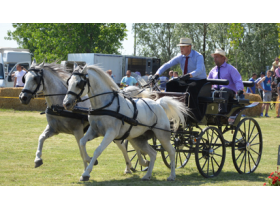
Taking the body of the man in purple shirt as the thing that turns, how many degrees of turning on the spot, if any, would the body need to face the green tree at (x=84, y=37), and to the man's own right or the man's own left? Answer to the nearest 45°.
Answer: approximately 90° to the man's own right

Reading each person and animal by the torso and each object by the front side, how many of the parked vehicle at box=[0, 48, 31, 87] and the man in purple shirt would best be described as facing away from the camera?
0

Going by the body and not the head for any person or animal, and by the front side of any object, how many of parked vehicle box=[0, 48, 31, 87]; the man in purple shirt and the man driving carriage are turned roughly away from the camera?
0

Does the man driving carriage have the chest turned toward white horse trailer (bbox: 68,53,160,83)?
no

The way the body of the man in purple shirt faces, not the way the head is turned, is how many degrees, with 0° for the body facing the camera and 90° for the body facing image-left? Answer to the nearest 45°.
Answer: approximately 45°

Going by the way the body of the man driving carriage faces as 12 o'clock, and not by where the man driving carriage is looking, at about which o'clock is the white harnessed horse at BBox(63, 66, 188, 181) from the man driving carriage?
The white harnessed horse is roughly at 12 o'clock from the man driving carriage.

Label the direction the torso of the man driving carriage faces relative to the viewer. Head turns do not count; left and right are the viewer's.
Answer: facing the viewer and to the left of the viewer

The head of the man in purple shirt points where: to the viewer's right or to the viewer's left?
to the viewer's left

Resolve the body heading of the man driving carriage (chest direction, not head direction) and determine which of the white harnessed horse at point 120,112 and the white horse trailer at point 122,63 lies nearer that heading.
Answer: the white harnessed horse

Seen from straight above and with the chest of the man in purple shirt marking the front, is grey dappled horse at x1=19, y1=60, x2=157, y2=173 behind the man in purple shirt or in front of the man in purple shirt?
in front
